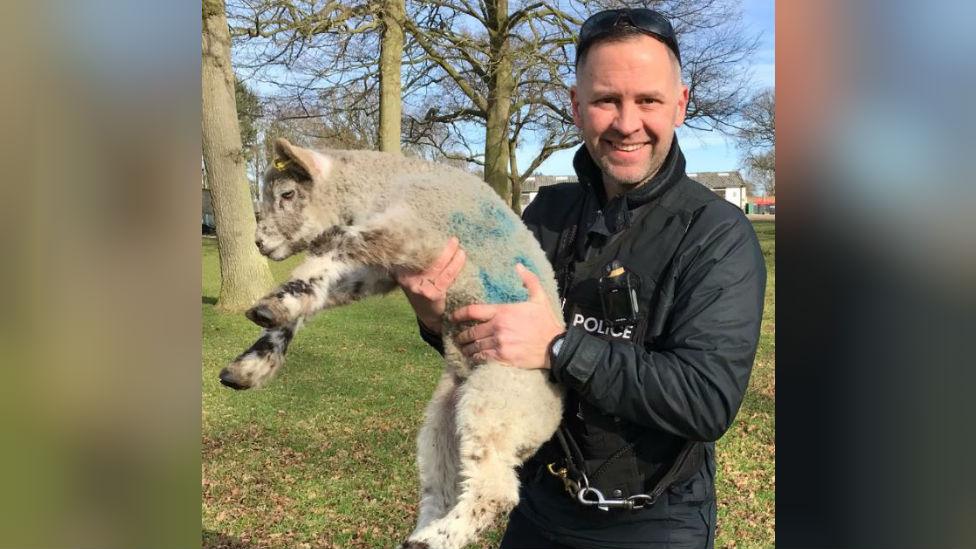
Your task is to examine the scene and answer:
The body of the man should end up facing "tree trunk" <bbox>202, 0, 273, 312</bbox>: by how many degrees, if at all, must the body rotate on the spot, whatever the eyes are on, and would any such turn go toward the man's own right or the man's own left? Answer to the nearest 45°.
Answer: approximately 90° to the man's own right

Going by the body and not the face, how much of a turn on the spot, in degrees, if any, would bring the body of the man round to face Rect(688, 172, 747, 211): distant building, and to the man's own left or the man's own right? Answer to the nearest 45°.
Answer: approximately 135° to the man's own right

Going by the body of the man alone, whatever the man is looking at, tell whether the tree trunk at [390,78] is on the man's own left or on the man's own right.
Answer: on the man's own right

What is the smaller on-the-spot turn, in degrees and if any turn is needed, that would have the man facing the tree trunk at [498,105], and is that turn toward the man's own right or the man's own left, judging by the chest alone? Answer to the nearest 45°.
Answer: approximately 135° to the man's own right

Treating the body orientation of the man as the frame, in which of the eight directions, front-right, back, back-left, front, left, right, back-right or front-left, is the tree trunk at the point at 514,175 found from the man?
back-right

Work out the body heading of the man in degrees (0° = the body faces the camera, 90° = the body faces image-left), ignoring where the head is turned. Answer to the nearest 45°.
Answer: approximately 45°
